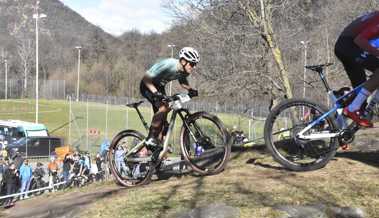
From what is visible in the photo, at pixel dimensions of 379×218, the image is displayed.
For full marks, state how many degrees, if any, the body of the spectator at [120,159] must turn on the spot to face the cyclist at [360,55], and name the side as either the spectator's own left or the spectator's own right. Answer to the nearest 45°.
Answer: approximately 45° to the spectator's own left

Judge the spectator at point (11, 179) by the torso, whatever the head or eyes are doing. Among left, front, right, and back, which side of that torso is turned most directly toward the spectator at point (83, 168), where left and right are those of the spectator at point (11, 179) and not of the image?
left

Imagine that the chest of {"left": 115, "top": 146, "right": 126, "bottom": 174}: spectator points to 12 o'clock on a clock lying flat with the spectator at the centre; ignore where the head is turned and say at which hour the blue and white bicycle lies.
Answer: The blue and white bicycle is roughly at 10 o'clock from the spectator.

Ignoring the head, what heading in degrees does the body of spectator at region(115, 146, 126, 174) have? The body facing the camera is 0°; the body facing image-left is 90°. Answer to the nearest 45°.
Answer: approximately 0°
